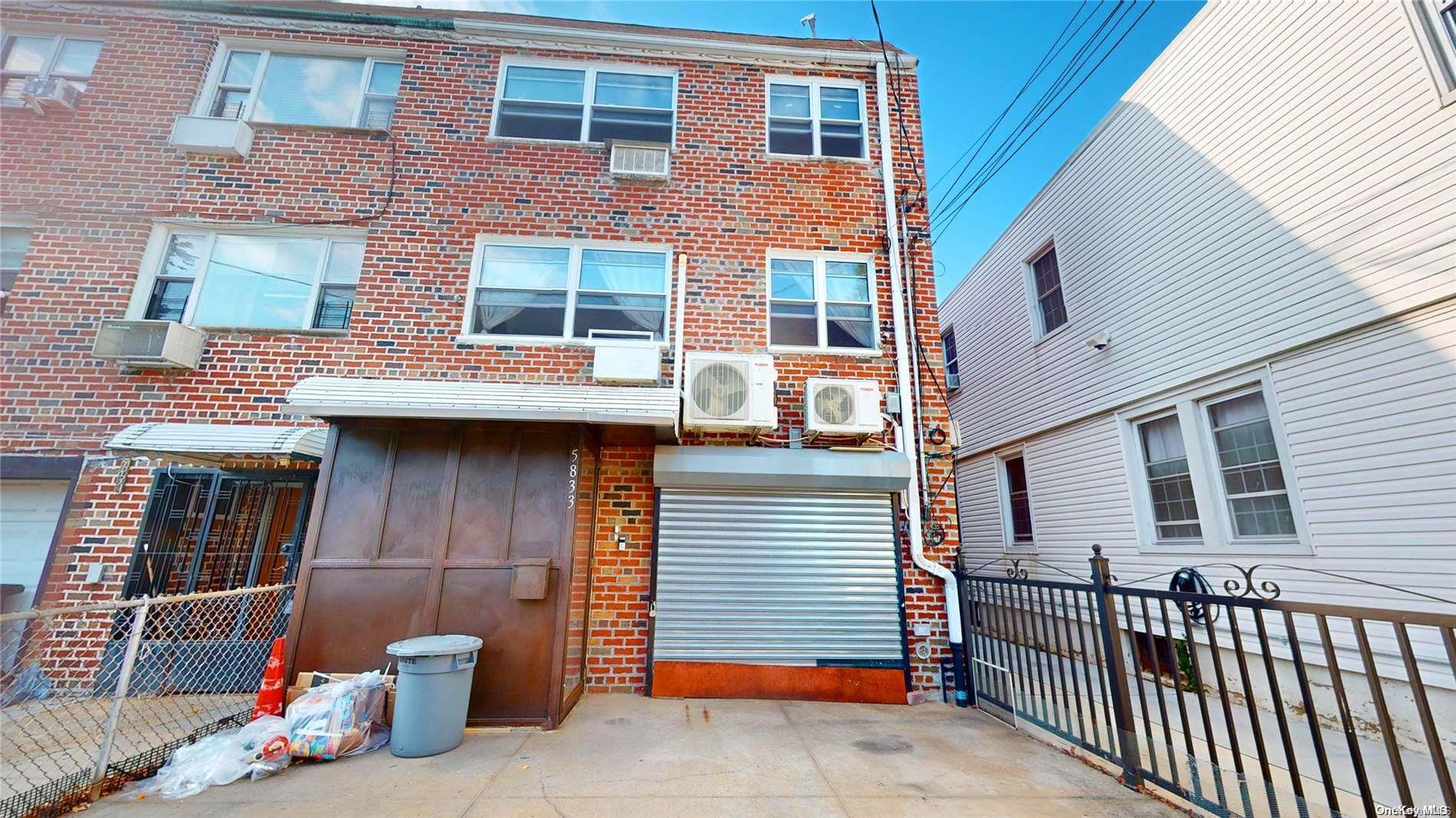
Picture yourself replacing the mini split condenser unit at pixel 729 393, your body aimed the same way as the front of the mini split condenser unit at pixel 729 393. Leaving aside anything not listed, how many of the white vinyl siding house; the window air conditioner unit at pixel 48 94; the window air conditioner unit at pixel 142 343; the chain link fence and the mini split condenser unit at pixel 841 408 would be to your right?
3

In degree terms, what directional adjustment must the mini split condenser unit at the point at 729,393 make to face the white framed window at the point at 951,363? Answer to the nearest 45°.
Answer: approximately 135° to its left

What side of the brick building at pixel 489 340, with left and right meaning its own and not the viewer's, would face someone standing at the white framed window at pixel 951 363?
left

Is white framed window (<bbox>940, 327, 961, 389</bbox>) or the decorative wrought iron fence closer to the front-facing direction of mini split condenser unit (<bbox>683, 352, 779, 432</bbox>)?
the decorative wrought iron fence

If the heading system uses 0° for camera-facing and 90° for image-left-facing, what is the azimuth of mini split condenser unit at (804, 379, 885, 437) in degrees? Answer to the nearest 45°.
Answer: approximately 0°

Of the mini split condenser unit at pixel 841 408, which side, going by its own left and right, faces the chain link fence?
right

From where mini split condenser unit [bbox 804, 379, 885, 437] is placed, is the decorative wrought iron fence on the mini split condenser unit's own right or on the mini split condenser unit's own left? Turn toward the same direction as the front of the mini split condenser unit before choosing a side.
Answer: on the mini split condenser unit's own left

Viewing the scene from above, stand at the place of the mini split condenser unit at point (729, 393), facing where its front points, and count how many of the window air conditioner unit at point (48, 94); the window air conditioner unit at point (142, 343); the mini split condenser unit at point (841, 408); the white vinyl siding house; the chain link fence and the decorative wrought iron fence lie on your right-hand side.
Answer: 3
